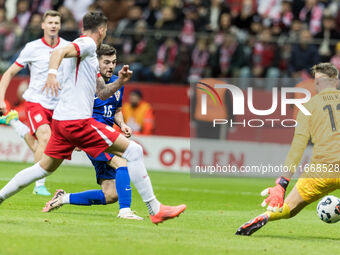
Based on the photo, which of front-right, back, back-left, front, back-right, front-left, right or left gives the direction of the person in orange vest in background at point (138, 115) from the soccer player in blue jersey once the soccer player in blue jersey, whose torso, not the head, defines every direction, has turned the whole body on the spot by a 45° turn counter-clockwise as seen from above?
left

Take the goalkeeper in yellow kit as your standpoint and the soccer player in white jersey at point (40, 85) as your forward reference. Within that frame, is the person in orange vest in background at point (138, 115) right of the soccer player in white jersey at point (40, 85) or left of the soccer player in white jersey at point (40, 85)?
right

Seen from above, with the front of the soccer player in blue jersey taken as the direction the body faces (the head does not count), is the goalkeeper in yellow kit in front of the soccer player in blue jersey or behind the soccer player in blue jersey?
in front

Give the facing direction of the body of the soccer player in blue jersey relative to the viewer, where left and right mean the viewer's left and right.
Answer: facing the viewer and to the right of the viewer

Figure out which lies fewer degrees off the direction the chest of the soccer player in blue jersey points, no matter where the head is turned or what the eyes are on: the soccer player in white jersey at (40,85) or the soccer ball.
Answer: the soccer ball

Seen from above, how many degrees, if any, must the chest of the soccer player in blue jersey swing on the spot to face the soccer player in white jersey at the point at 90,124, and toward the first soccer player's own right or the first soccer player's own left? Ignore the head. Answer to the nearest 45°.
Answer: approximately 45° to the first soccer player's own right

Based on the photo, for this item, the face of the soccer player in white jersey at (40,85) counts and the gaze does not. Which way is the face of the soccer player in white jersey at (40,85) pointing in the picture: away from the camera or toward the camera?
toward the camera

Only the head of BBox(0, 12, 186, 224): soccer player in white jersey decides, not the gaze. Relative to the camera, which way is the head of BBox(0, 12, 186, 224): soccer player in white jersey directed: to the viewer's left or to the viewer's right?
to the viewer's right

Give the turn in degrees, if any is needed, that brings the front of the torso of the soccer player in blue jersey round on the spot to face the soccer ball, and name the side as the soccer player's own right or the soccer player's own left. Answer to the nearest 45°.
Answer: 0° — they already face it
